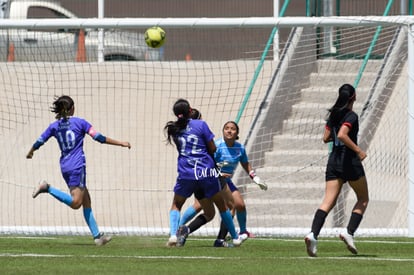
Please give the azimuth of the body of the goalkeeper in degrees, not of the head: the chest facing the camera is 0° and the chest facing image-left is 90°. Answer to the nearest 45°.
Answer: approximately 0°

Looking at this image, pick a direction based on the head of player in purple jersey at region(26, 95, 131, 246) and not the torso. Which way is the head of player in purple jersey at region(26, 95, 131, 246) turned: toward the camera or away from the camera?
away from the camera

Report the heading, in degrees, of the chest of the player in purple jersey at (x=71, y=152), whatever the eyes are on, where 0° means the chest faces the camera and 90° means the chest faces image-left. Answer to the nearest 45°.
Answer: approximately 225°

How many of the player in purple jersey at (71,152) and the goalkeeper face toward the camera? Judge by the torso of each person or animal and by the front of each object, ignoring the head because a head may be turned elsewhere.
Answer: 1
